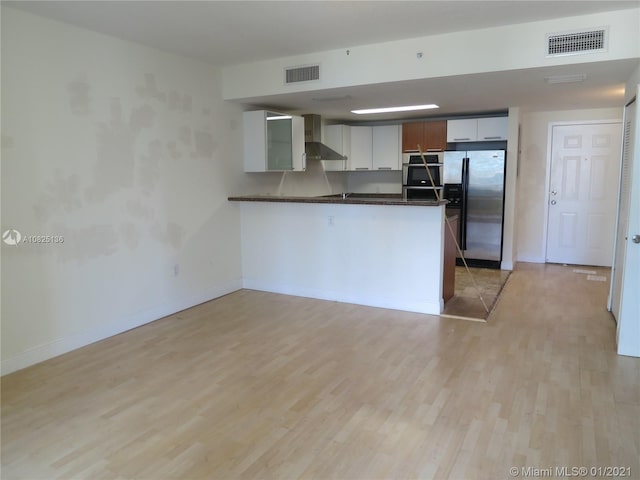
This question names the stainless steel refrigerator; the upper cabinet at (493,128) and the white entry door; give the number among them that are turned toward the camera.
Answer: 3

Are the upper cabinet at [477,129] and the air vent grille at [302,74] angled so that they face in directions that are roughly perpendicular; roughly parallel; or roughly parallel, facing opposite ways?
roughly parallel

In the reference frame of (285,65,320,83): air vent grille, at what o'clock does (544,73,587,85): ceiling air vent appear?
The ceiling air vent is roughly at 8 o'clock from the air vent grille.

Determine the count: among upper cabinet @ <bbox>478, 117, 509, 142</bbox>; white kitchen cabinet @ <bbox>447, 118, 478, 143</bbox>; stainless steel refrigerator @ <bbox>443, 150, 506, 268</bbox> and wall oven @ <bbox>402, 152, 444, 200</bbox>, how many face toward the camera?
4

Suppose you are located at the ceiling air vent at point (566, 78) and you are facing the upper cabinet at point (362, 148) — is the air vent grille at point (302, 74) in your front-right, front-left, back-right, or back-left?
front-left

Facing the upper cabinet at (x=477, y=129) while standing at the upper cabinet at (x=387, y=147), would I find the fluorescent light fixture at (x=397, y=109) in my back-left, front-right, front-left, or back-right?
front-right

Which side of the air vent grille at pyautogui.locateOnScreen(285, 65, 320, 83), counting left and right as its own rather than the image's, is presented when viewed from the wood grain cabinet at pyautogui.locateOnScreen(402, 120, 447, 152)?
back

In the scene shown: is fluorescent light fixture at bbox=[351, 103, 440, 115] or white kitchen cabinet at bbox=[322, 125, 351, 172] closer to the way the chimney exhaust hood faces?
the fluorescent light fixture

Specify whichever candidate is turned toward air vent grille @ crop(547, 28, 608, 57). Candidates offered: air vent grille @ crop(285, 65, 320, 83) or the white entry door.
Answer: the white entry door

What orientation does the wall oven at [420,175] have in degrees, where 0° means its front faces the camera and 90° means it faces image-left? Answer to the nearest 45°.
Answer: approximately 0°

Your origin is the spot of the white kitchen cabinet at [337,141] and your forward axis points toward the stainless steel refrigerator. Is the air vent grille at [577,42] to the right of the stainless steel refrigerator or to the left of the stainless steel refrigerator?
right

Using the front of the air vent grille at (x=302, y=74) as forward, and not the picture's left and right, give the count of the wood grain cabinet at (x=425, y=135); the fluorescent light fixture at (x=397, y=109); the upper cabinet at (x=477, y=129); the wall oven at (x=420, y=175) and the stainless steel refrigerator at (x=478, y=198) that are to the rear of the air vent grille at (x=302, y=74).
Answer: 5

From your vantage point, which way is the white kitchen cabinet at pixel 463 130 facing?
toward the camera

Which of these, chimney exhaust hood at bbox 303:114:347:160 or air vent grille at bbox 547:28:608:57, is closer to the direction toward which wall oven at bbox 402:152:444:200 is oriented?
the air vent grille

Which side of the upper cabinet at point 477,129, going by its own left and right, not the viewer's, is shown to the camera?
front
